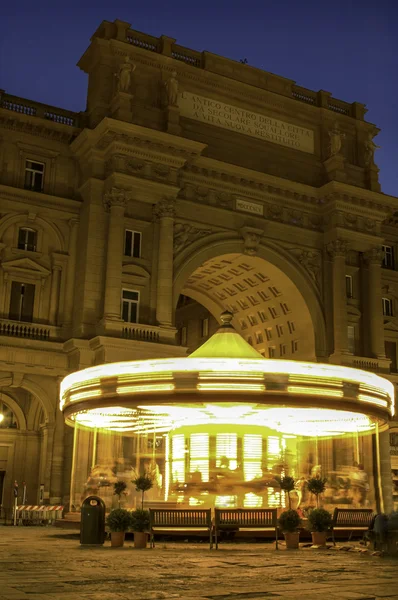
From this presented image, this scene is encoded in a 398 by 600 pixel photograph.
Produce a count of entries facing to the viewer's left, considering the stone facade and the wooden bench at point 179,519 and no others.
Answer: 0

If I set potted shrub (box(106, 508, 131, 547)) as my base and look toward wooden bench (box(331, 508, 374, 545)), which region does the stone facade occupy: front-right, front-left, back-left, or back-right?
front-left

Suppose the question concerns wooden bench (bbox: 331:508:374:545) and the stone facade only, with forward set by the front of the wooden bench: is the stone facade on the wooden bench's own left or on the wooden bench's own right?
on the wooden bench's own right

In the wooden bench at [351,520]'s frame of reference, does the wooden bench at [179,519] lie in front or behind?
in front

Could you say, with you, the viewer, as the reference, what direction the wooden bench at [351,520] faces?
facing the viewer and to the left of the viewer

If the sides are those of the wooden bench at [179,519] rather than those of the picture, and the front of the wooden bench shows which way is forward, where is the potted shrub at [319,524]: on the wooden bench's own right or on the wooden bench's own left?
on the wooden bench's own left

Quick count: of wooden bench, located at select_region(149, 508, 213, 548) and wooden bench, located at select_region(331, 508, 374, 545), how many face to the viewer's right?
0

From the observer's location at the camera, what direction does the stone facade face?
facing the viewer and to the right of the viewer

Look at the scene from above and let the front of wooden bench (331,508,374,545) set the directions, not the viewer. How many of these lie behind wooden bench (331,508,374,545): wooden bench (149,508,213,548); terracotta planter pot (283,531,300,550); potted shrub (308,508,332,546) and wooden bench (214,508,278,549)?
0

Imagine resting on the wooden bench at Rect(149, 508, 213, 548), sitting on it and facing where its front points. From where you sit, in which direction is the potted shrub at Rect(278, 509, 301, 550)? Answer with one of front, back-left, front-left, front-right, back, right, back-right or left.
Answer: left
